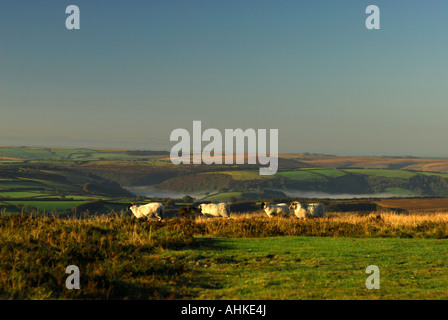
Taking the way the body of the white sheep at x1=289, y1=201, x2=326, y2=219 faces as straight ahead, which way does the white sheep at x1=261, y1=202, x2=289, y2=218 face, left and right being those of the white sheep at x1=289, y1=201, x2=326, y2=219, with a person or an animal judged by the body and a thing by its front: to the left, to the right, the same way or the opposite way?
the same way

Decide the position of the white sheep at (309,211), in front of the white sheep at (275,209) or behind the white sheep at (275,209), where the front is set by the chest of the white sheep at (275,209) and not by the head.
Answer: behind

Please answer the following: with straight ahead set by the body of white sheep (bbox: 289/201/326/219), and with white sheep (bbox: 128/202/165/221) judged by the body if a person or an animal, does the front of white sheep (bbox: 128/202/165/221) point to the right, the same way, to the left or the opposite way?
the same way

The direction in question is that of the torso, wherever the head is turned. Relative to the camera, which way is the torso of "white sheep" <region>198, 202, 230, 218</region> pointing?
to the viewer's left

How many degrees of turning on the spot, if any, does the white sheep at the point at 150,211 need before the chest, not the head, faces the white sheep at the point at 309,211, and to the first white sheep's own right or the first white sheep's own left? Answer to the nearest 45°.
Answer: approximately 180°

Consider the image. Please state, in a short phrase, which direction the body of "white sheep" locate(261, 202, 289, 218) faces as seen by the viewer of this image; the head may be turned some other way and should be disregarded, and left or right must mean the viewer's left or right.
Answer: facing to the left of the viewer

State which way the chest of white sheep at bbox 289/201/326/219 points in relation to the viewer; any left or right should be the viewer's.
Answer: facing to the left of the viewer

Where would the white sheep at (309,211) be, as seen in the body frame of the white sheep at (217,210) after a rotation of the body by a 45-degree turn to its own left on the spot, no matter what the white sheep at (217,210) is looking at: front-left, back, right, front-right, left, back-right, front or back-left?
left

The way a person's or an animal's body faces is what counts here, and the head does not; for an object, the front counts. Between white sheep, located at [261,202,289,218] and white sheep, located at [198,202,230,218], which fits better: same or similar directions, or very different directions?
same or similar directions

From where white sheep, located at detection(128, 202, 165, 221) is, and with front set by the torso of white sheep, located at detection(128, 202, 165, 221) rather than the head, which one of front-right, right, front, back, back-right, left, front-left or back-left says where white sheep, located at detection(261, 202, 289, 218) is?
back

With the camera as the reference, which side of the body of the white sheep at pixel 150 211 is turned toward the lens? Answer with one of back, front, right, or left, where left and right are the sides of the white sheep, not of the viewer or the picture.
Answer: left

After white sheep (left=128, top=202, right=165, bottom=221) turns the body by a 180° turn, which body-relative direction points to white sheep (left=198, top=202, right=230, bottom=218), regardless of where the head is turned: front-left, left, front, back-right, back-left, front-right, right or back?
front-left

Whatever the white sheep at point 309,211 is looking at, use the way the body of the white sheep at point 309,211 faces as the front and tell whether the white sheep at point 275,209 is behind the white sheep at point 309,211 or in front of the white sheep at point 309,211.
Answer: in front

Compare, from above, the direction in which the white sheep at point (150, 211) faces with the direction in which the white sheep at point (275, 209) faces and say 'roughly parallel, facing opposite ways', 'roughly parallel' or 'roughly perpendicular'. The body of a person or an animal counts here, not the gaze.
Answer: roughly parallel

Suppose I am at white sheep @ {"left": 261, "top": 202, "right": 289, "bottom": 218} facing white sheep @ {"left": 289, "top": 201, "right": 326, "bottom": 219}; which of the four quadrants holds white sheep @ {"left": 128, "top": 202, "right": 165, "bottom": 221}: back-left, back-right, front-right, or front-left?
back-right
